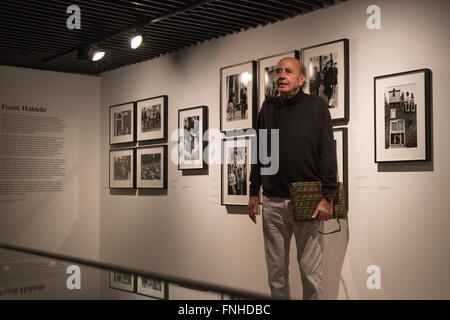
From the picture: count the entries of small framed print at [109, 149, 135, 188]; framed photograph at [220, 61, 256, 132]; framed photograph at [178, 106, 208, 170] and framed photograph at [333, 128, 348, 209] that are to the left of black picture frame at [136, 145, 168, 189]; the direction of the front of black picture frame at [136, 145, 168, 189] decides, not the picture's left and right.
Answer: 3

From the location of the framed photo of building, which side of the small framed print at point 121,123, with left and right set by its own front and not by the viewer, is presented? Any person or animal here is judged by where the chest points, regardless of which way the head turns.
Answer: left

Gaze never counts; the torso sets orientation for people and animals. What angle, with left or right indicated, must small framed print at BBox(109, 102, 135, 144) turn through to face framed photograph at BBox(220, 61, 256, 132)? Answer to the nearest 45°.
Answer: approximately 90° to its left

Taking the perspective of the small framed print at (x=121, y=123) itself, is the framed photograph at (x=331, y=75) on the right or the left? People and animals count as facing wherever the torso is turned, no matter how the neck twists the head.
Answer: on its left

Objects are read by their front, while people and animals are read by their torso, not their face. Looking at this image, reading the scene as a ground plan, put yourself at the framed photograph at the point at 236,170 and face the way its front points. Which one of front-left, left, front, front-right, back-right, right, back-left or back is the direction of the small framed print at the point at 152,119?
right

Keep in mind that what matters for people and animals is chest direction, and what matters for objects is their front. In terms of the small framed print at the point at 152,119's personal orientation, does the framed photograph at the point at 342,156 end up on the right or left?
on its left
